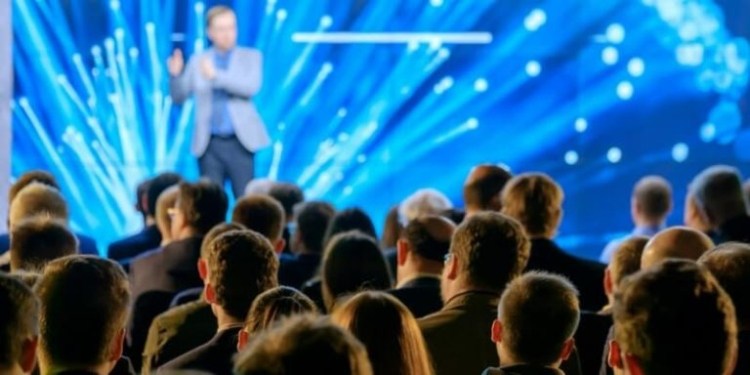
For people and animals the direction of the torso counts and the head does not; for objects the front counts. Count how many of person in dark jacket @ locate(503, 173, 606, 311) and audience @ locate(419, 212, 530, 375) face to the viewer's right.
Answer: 0

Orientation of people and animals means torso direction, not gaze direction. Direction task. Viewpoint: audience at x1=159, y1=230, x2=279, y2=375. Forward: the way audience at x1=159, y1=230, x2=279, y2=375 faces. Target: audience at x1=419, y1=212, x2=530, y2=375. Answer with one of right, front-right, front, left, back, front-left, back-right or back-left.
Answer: back-right

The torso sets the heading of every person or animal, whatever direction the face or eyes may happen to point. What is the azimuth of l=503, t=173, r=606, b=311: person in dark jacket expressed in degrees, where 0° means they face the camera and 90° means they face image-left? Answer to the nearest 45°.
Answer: approximately 180°

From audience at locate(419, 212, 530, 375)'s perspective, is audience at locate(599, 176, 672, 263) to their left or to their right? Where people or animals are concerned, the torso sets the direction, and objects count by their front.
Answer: on their right

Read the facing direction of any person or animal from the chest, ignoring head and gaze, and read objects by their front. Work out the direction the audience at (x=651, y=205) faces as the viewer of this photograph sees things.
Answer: facing away from the viewer and to the left of the viewer

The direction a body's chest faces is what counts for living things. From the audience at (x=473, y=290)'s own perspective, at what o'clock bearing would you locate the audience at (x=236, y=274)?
the audience at (x=236, y=274) is roughly at 10 o'clock from the audience at (x=473, y=290).

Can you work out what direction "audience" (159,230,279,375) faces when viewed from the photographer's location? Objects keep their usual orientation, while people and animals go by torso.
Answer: facing away from the viewer and to the left of the viewer

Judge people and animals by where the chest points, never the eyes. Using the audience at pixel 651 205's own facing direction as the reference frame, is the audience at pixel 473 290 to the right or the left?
on their left

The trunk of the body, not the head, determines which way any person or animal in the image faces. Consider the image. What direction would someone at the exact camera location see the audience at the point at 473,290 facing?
facing away from the viewer and to the left of the viewer
